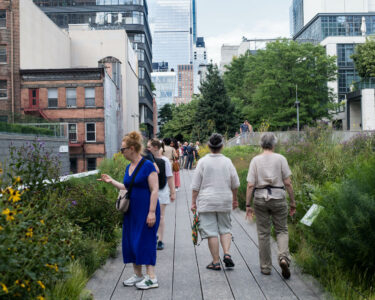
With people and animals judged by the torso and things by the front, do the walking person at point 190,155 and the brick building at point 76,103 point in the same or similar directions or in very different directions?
very different directions

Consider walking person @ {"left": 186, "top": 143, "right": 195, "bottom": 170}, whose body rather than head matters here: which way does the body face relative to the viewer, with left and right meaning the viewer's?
facing away from the viewer

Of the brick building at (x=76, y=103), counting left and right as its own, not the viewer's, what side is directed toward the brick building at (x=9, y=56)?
right

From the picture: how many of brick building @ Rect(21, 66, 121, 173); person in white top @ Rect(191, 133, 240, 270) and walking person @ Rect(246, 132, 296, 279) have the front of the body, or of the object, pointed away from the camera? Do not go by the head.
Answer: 2

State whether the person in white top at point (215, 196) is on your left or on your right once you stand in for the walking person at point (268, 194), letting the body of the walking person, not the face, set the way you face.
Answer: on your left

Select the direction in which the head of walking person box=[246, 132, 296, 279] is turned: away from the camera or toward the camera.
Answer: away from the camera

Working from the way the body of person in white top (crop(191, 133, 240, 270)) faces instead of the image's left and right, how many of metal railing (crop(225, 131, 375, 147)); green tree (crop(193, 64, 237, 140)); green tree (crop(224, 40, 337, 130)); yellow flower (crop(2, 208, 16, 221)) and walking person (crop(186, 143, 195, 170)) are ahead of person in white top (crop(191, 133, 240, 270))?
4

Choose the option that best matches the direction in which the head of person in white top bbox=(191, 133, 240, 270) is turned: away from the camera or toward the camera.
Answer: away from the camera

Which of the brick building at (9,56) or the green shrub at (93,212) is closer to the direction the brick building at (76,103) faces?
the green shrub

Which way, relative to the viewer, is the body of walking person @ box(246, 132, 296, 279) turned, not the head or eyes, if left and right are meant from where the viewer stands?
facing away from the viewer

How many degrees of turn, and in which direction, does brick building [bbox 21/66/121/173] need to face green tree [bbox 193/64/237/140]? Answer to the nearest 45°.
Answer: approximately 90° to its left

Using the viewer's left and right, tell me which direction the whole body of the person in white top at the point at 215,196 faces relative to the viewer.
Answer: facing away from the viewer

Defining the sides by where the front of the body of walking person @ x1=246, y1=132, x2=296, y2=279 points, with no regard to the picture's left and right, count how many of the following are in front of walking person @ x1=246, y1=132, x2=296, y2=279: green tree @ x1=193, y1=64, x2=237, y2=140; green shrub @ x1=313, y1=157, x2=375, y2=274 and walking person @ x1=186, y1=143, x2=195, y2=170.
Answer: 2

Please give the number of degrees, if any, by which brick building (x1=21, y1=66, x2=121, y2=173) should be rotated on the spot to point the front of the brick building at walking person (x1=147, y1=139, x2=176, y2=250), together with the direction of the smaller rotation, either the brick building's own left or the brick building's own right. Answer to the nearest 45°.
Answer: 0° — it already faces them

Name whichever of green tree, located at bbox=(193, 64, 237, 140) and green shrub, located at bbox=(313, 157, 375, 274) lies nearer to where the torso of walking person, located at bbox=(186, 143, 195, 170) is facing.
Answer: the green tree
